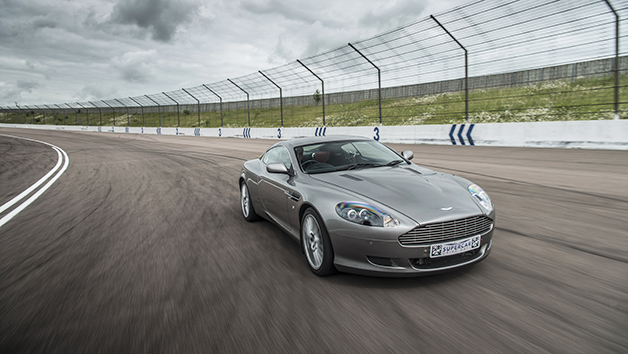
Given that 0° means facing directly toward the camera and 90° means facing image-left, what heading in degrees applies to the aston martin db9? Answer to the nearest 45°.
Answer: approximately 315°

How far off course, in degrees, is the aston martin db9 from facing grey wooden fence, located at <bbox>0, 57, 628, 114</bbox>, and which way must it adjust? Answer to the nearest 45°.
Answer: approximately 135° to its left

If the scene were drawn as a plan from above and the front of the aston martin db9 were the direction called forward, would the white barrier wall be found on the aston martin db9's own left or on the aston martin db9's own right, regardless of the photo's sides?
on the aston martin db9's own left

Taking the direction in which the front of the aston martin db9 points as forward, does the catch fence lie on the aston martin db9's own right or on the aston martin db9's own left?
on the aston martin db9's own left
